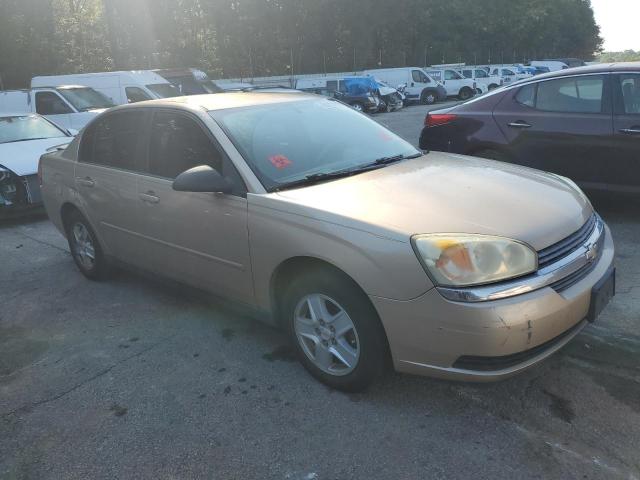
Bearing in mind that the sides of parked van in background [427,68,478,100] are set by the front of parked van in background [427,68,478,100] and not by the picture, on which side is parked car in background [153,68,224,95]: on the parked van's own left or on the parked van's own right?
on the parked van's own right

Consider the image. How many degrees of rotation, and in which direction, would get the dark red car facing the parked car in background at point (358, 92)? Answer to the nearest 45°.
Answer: approximately 90° to its left

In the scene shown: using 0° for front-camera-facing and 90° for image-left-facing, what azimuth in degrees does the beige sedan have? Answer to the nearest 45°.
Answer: approximately 315°

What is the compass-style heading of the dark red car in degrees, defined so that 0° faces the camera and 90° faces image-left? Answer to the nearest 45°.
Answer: approximately 270°

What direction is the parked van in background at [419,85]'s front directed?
to the viewer's right

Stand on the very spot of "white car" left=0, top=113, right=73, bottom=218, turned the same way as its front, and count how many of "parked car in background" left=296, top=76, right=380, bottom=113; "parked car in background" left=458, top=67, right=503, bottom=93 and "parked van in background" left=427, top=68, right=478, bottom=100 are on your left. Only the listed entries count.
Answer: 3
